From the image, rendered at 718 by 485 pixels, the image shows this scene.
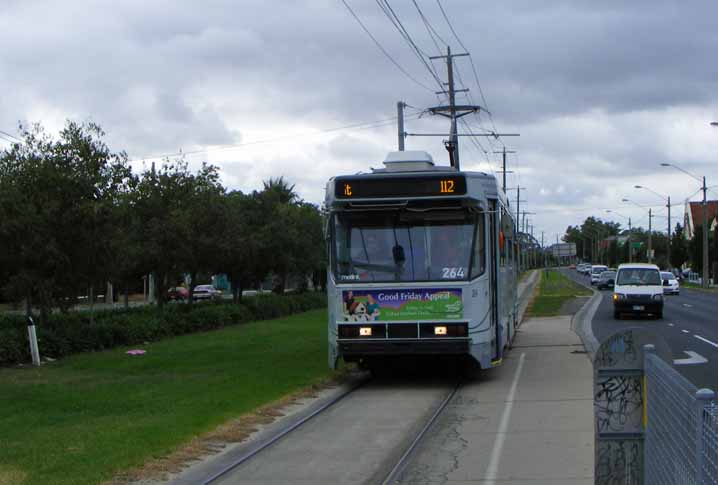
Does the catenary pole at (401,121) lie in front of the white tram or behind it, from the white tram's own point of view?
behind

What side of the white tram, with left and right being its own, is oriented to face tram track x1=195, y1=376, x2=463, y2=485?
front

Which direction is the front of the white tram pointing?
toward the camera

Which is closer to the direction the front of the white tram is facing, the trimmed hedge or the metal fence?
the metal fence

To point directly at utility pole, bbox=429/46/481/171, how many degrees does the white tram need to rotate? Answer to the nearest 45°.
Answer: approximately 180°

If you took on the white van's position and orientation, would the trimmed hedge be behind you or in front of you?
in front

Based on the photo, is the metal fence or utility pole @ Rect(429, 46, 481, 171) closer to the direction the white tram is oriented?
the metal fence

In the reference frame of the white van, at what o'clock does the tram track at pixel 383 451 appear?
The tram track is roughly at 12 o'clock from the white van.

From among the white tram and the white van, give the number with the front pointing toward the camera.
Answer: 2

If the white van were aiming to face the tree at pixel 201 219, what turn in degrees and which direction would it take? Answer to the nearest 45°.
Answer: approximately 45° to its right
